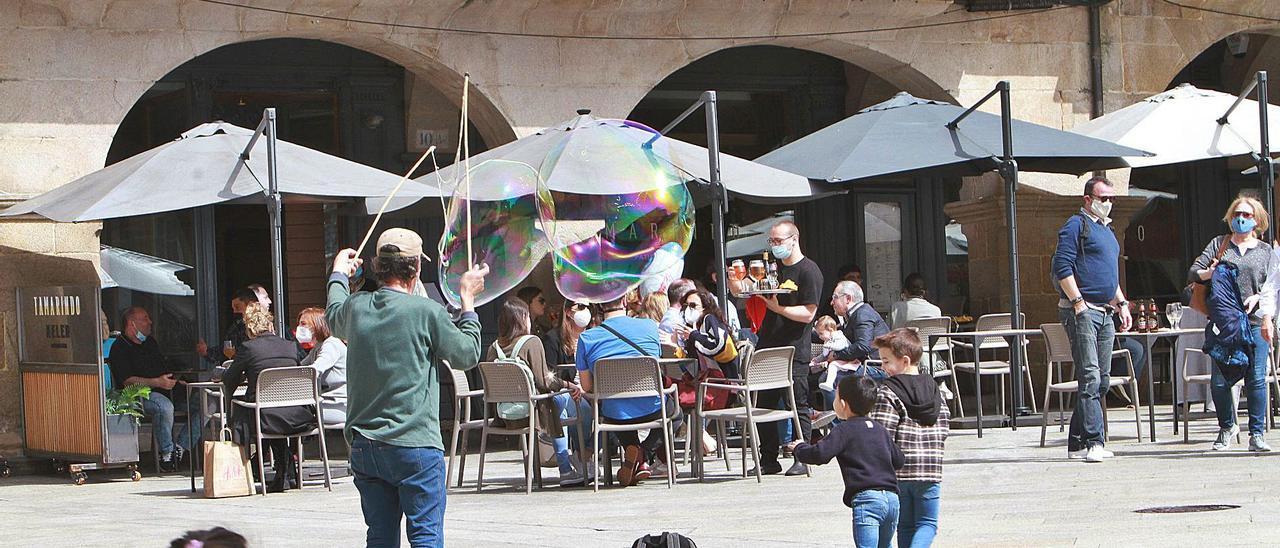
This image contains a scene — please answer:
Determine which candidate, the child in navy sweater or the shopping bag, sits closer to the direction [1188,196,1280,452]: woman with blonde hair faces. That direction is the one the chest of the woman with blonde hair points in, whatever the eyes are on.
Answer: the child in navy sweater

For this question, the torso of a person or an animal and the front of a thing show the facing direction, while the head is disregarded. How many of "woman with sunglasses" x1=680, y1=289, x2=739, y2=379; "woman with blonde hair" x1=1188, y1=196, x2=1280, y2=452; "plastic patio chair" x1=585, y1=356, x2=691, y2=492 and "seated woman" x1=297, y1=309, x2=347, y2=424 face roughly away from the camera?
1

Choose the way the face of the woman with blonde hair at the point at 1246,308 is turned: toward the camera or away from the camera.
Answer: toward the camera

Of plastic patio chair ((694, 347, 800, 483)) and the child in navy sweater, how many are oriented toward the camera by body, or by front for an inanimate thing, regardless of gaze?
0

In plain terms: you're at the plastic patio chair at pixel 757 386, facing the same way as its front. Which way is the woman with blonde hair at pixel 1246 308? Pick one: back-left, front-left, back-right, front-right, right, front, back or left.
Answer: back-right

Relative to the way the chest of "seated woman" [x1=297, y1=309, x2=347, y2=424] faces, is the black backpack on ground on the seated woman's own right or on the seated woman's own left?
on the seated woman's own left

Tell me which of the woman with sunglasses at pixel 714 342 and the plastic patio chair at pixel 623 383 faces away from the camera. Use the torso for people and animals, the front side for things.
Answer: the plastic patio chair

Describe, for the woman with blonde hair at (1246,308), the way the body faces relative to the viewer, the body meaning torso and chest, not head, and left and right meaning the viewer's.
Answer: facing the viewer

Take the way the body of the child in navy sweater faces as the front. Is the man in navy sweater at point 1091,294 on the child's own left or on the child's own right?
on the child's own right

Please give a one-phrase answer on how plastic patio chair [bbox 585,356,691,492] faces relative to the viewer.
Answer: facing away from the viewer

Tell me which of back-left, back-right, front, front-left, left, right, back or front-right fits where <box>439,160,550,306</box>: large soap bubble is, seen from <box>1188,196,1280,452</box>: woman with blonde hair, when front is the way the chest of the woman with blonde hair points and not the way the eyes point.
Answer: front-right

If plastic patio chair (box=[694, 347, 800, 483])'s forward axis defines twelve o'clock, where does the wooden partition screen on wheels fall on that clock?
The wooden partition screen on wheels is roughly at 11 o'clock from the plastic patio chair.

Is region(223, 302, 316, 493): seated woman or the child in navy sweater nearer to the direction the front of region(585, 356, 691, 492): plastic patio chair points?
the seated woman

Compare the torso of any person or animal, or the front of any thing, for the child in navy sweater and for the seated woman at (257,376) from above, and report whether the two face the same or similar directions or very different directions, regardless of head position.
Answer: same or similar directions

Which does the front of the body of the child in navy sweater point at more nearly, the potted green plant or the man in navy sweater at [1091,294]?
the potted green plant
